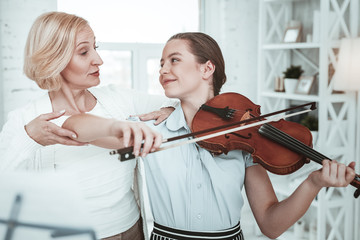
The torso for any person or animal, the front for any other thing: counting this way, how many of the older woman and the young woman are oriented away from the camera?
0

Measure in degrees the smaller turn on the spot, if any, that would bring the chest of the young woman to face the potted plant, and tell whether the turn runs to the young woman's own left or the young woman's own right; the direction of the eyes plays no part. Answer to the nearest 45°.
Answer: approximately 180°

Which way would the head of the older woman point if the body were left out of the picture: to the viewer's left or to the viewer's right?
to the viewer's right

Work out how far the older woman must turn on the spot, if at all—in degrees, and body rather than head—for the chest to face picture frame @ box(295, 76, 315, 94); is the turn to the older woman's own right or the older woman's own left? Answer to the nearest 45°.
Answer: approximately 90° to the older woman's own left

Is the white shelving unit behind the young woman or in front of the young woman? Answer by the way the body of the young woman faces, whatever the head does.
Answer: behind

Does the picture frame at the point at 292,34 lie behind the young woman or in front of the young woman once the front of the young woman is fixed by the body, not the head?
behind

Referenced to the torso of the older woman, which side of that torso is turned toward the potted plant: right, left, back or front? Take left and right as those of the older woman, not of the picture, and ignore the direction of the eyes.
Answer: left

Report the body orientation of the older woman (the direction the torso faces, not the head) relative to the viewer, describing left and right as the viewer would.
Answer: facing the viewer and to the right of the viewer

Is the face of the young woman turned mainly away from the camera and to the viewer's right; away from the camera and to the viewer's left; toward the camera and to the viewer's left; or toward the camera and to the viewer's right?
toward the camera and to the viewer's left

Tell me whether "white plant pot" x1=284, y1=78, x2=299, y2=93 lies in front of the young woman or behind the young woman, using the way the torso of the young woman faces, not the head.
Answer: behind

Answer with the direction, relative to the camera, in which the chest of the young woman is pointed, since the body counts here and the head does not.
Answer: toward the camera

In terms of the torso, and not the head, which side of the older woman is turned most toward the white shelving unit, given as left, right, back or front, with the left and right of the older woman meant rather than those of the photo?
left
